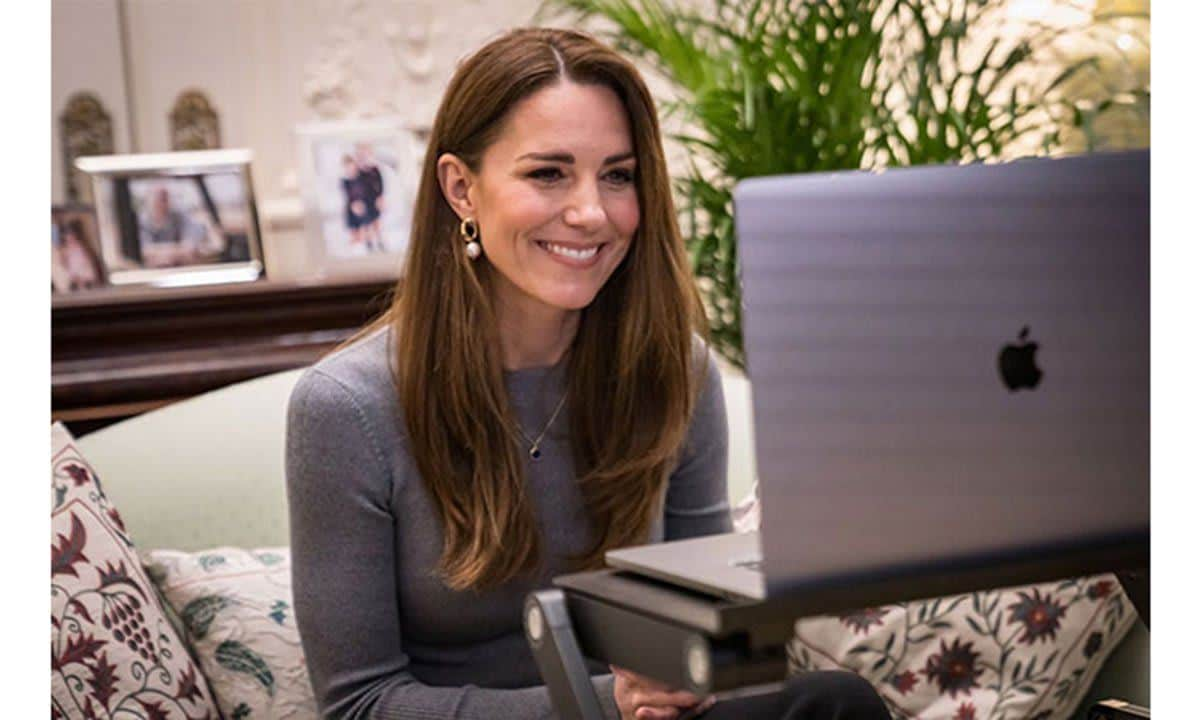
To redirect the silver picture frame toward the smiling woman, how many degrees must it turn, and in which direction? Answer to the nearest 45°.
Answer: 0° — it already faces them

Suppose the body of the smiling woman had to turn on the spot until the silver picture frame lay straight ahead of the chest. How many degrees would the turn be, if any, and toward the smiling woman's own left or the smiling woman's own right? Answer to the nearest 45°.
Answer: approximately 180°

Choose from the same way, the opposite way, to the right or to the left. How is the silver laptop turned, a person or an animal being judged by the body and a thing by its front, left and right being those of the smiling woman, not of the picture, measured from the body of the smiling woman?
the opposite way

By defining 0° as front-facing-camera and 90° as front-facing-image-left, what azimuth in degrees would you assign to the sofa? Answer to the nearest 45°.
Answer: approximately 0°

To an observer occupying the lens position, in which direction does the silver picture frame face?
facing the viewer

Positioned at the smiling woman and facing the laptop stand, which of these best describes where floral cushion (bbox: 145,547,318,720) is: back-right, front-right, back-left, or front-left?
back-right

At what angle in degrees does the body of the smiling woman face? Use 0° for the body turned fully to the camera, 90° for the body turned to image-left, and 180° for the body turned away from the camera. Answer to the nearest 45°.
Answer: approximately 315°

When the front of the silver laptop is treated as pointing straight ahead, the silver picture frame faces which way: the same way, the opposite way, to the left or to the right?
the opposite way

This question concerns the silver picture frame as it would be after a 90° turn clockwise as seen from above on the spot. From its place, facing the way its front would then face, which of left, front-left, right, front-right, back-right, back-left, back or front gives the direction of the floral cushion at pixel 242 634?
left

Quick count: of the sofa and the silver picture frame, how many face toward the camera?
2

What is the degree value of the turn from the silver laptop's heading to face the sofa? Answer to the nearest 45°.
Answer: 0° — it already faces it

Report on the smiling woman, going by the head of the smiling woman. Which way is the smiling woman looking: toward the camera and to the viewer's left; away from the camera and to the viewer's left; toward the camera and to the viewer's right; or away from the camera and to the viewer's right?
toward the camera and to the viewer's right

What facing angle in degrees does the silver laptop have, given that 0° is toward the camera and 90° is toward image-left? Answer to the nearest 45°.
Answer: approximately 135°

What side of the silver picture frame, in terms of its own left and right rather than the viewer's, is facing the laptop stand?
front
